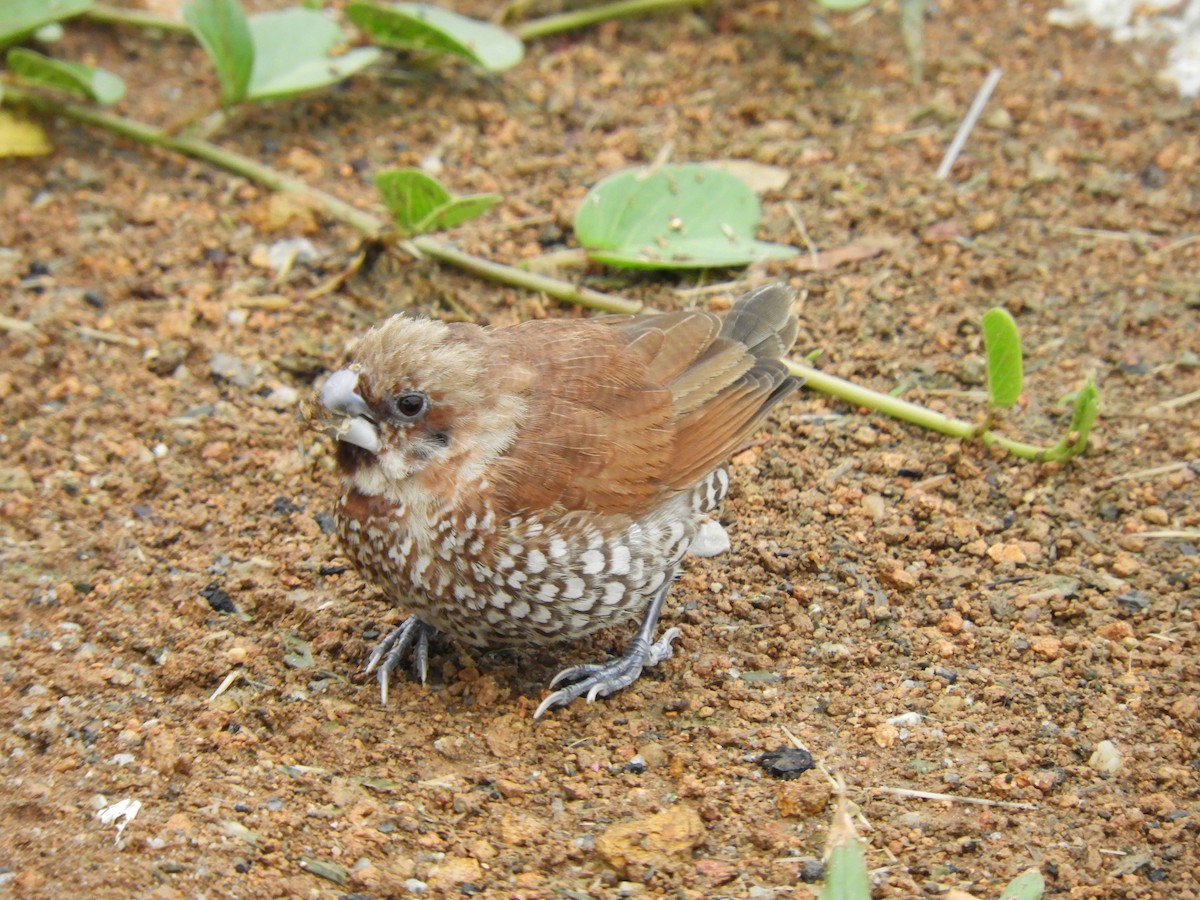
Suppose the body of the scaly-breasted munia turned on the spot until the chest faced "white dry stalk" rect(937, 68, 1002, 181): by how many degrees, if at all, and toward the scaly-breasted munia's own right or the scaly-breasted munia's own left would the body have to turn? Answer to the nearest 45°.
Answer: approximately 180°

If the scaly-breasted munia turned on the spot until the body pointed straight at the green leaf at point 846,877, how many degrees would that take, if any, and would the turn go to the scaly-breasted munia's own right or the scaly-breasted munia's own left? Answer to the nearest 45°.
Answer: approximately 90° to the scaly-breasted munia's own left

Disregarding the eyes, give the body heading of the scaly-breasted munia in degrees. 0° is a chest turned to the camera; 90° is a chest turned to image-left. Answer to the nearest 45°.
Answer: approximately 45°

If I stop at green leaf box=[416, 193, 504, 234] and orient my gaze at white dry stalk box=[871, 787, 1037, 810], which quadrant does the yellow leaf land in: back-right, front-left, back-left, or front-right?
back-right

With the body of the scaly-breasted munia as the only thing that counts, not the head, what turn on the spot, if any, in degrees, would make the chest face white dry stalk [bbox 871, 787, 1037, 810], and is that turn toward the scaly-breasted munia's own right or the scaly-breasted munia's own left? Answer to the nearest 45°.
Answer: approximately 90° to the scaly-breasted munia's own left

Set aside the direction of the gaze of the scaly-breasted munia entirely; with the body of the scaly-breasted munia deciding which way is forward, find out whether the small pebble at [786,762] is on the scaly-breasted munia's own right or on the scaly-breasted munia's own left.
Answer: on the scaly-breasted munia's own left

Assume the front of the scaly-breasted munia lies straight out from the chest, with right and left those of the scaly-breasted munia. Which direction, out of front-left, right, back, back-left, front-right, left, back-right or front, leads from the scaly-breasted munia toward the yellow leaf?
right

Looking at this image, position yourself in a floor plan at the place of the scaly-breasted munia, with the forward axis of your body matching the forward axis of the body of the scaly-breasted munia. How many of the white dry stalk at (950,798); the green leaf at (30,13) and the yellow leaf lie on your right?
2

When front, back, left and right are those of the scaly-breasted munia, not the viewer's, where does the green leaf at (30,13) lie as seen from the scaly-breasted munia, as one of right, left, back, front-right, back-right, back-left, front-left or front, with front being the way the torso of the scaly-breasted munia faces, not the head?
right

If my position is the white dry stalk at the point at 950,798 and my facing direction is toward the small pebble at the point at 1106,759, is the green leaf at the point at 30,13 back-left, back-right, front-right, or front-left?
back-left

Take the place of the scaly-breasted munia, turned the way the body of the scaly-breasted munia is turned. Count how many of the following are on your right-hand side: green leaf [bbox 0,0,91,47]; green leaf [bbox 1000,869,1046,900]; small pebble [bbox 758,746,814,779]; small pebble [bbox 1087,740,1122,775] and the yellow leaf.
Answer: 2

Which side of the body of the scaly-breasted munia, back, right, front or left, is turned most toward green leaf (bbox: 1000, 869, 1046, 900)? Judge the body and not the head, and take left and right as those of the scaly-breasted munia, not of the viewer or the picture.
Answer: left
